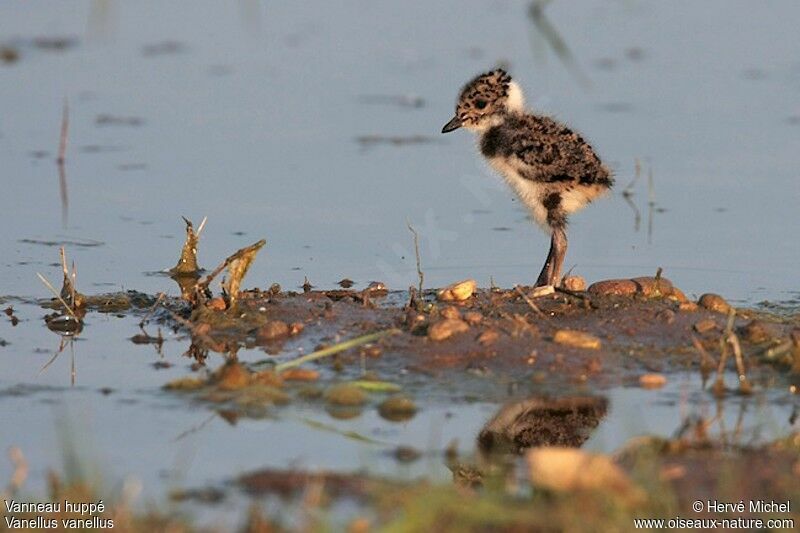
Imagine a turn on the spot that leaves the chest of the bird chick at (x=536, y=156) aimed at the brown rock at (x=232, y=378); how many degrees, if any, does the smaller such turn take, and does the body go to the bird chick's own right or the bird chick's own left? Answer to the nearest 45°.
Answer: approximately 45° to the bird chick's own left

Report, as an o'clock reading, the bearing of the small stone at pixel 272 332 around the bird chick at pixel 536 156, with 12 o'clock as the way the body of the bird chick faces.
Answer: The small stone is roughly at 11 o'clock from the bird chick.

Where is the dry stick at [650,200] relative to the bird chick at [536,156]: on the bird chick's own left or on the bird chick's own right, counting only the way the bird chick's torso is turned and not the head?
on the bird chick's own right

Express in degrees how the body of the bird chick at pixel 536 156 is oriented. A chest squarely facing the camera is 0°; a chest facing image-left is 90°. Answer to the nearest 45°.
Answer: approximately 90°
